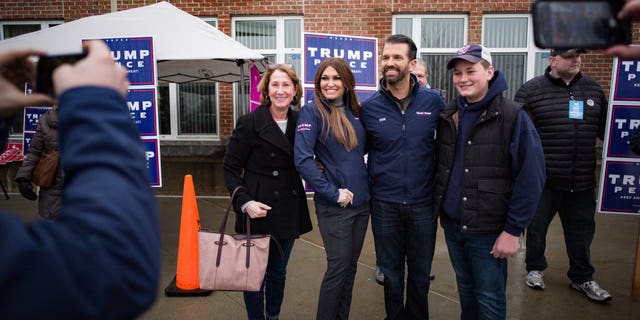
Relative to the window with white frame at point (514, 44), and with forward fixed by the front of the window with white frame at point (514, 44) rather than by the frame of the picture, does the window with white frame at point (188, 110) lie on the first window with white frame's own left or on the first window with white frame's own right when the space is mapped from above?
on the first window with white frame's own right

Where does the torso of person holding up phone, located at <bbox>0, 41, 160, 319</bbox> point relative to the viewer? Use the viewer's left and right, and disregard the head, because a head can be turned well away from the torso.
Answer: facing away from the viewer

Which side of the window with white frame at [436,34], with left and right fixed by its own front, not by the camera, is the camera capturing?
front

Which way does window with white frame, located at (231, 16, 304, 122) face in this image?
toward the camera

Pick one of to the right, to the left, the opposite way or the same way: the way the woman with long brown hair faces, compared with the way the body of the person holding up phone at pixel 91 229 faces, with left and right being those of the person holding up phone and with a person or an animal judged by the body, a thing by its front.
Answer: the opposite way

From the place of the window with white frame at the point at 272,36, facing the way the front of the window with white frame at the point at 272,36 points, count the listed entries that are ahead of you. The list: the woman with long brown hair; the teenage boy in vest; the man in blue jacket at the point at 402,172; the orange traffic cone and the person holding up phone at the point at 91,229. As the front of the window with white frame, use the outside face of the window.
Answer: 5

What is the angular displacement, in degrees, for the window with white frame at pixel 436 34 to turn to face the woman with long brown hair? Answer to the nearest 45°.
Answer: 0° — it already faces them

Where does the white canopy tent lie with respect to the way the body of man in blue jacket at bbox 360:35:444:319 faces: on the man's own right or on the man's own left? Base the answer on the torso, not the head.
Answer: on the man's own right

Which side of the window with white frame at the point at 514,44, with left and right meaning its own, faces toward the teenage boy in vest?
front

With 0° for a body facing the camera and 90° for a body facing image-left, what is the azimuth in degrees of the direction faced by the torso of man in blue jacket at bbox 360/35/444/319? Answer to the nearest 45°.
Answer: approximately 0°

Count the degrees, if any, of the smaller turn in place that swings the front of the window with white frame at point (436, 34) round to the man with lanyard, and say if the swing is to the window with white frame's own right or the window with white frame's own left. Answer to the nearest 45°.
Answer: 0° — it already faces them

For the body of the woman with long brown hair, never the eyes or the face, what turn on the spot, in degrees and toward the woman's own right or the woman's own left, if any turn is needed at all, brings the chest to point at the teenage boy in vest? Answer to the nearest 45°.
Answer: approximately 45° to the woman's own left

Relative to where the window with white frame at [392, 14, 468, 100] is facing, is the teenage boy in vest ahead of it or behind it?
ahead
